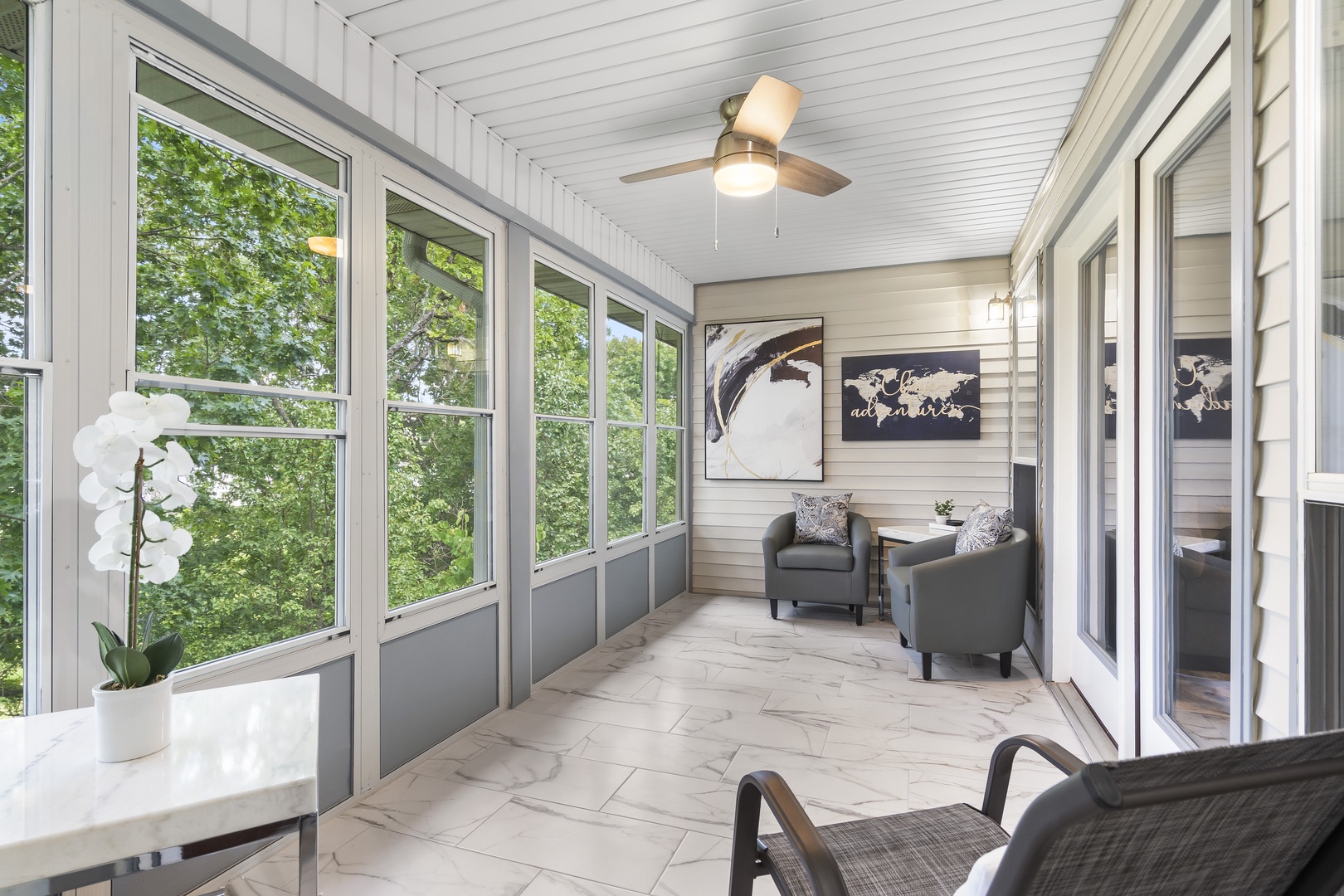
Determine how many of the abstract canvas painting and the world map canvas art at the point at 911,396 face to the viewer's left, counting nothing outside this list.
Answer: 0

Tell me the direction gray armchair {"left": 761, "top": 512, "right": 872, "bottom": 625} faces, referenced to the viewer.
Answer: facing the viewer

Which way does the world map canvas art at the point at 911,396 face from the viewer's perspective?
toward the camera

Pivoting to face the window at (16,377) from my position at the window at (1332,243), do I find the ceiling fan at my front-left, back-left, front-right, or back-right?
front-right

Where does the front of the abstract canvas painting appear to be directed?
toward the camera

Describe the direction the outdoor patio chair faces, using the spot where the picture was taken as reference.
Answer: facing away from the viewer and to the left of the viewer

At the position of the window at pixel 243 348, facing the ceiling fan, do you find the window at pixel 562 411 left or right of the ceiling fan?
left

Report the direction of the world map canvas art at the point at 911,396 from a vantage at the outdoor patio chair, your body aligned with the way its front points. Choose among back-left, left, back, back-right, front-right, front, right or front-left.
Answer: front-right

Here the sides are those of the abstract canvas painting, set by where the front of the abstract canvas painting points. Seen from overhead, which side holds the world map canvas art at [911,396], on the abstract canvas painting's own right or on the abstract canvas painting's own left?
on the abstract canvas painting's own left

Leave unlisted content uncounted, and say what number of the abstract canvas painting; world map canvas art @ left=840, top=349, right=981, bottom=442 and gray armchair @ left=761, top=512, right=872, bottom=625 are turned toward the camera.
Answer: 3
